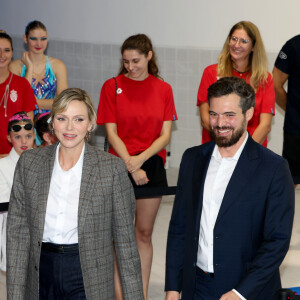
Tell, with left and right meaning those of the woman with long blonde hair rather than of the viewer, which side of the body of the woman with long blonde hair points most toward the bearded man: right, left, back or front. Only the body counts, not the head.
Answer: front

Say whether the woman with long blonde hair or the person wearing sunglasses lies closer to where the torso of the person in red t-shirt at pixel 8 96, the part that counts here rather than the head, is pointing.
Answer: the person wearing sunglasses

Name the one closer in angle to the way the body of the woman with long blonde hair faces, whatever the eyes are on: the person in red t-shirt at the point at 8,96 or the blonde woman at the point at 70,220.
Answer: the blonde woman

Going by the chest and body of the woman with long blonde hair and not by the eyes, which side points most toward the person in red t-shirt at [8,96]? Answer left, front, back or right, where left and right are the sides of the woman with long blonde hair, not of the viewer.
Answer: right

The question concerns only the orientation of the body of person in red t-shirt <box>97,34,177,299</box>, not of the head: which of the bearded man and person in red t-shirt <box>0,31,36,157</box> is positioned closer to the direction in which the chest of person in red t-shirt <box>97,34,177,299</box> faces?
the bearded man

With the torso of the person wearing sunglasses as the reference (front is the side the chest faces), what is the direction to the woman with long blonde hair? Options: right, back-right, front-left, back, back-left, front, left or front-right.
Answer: left

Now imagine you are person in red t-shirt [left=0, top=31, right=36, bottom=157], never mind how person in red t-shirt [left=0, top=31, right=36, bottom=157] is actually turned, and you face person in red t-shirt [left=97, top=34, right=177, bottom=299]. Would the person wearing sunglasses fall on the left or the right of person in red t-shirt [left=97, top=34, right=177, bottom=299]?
right

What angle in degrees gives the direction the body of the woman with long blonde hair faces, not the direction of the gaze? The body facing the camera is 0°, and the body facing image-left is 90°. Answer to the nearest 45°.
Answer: approximately 0°

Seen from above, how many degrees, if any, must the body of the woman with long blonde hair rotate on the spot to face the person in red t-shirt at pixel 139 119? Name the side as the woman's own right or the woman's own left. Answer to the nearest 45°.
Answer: approximately 90° to the woman's own right

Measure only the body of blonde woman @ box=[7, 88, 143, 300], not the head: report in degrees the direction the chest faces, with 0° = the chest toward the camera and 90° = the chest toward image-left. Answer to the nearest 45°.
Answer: approximately 0°

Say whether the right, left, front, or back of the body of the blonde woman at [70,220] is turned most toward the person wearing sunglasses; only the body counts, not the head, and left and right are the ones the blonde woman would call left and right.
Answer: back

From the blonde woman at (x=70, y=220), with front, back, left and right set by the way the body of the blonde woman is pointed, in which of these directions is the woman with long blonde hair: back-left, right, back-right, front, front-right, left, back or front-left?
back-left
